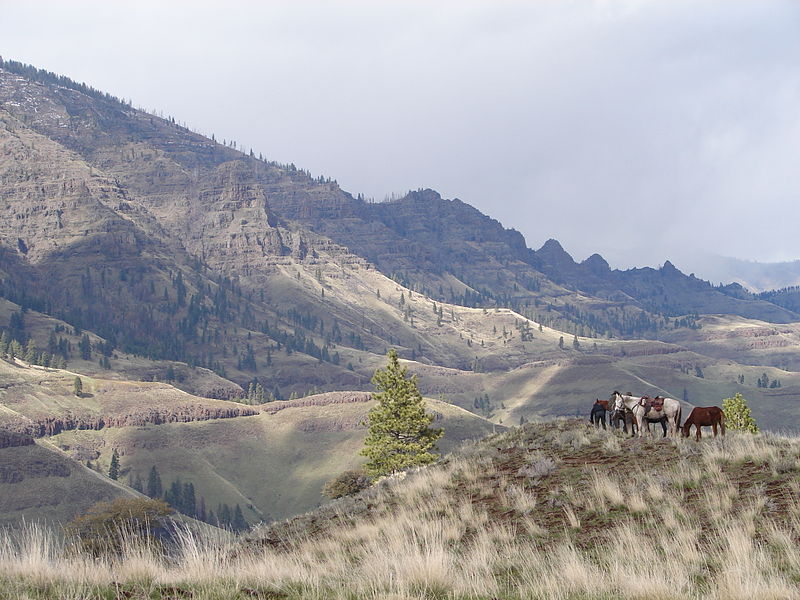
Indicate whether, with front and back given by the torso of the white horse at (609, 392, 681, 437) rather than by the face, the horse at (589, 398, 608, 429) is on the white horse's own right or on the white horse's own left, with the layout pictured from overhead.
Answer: on the white horse's own right

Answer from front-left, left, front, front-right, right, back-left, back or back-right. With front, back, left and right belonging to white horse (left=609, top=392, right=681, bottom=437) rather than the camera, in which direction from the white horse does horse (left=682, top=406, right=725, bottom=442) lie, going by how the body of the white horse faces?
back-left

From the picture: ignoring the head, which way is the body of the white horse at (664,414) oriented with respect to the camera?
to the viewer's left
